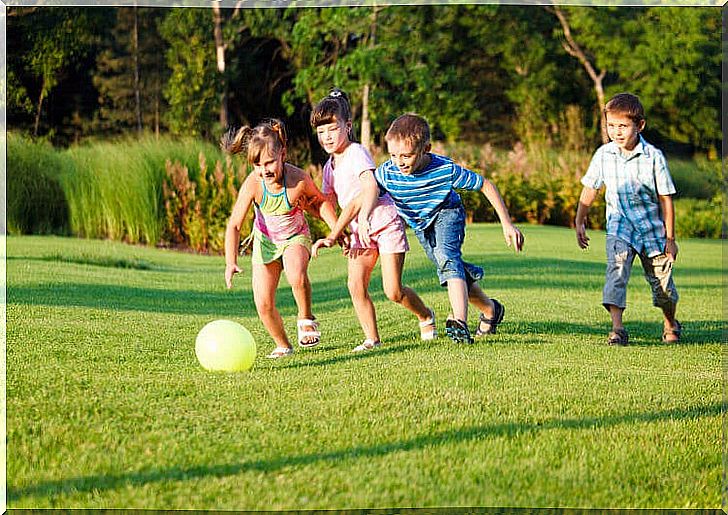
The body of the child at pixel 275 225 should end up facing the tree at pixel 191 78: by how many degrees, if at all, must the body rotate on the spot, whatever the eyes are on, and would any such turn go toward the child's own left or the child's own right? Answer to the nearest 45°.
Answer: approximately 180°

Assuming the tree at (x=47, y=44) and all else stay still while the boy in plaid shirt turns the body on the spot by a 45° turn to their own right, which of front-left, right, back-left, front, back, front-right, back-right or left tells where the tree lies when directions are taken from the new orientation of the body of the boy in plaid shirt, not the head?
right

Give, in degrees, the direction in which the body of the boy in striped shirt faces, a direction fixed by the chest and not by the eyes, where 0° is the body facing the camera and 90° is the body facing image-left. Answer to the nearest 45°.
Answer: approximately 45°

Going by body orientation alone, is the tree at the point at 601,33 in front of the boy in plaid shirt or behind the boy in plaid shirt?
behind

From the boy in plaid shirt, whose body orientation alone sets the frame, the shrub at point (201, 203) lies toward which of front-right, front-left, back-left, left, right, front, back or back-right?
back-right

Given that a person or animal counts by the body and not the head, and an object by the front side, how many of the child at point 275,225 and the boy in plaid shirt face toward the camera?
2

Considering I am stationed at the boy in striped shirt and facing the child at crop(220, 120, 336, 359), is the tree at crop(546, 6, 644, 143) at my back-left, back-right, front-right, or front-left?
back-right

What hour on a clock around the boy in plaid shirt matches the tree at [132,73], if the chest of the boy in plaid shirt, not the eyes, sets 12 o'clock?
The tree is roughly at 5 o'clock from the boy in plaid shirt.
